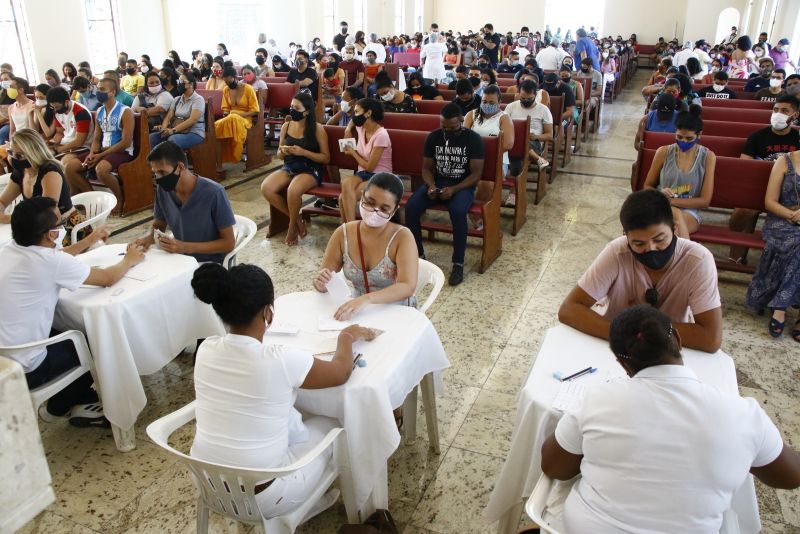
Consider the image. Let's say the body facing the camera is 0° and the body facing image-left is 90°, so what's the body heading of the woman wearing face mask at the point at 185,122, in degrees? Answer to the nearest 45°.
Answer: approximately 45°

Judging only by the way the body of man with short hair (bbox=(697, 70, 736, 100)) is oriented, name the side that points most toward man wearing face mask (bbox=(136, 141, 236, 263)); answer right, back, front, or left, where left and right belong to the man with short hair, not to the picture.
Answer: front

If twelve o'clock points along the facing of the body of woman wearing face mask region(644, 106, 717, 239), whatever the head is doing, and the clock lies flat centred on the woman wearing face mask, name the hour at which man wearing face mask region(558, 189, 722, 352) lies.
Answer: The man wearing face mask is roughly at 12 o'clock from the woman wearing face mask.

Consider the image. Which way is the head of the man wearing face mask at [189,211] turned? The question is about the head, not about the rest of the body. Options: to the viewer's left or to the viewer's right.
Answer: to the viewer's left

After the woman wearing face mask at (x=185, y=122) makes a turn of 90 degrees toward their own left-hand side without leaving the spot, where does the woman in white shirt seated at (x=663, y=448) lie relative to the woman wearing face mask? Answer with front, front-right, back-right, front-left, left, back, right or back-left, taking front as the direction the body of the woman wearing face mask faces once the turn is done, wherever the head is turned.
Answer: front-right

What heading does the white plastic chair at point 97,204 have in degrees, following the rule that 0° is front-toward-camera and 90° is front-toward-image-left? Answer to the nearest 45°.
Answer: approximately 45°

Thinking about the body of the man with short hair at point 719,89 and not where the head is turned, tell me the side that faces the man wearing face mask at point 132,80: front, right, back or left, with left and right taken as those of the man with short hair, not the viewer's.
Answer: right

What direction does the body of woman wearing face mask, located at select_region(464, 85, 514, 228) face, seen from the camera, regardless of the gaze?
toward the camera

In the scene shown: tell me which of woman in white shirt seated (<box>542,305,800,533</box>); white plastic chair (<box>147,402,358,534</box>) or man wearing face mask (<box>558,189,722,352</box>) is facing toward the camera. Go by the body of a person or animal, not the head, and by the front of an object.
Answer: the man wearing face mask

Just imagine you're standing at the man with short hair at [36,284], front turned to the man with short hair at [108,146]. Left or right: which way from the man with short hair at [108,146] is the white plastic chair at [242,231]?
right

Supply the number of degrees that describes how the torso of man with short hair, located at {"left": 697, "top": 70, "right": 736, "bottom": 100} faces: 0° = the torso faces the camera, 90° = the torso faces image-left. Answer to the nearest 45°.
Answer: approximately 0°

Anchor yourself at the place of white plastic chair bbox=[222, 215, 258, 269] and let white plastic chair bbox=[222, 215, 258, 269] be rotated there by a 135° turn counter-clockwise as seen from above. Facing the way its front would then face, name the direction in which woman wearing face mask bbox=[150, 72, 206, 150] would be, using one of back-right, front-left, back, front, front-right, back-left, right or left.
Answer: left

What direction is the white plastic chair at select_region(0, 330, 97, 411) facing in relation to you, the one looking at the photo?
facing away from the viewer and to the right of the viewer

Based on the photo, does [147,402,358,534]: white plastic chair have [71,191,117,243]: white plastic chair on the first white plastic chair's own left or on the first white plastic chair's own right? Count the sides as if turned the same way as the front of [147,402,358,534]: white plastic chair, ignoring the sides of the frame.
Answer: on the first white plastic chair's own left

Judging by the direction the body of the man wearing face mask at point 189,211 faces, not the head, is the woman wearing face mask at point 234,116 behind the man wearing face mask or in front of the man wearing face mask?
behind

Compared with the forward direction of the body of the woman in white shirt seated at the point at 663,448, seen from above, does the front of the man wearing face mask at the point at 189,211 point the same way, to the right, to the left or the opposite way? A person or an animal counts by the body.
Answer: the opposite way

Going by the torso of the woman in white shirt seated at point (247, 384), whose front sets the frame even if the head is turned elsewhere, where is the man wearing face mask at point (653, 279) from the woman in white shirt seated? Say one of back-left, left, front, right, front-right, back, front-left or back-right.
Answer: front-right
